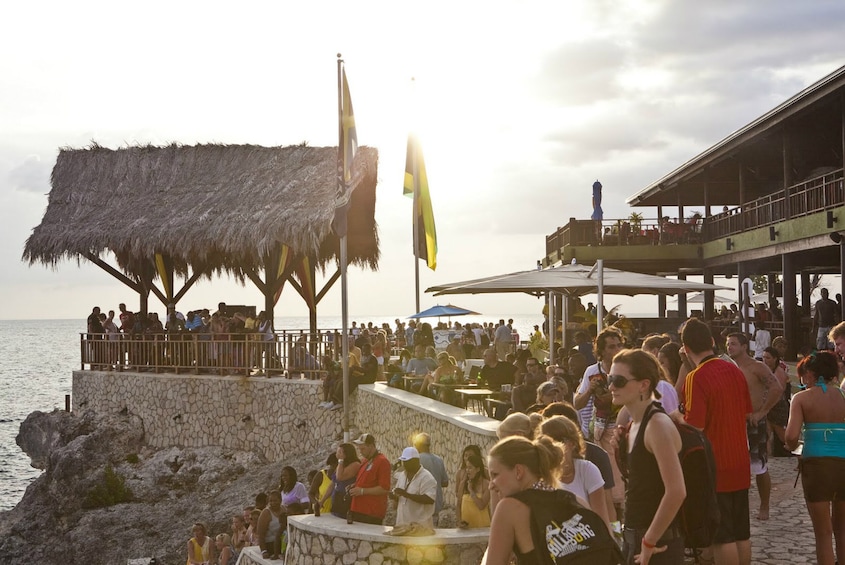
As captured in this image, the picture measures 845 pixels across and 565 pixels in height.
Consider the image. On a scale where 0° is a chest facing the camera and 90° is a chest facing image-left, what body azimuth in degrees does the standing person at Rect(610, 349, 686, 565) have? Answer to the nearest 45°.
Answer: approximately 90°

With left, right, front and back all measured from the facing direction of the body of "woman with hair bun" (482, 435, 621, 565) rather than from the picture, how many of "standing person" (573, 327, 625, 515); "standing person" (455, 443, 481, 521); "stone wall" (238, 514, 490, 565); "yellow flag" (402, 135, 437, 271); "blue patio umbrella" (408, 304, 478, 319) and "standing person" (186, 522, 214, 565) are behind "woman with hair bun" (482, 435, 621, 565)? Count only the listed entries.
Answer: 0

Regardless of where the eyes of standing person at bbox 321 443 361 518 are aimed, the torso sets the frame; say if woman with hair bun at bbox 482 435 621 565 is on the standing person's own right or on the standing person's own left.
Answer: on the standing person's own left

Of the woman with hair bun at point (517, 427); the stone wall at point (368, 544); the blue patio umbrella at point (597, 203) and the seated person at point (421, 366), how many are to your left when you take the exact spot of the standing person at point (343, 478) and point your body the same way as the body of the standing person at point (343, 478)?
2

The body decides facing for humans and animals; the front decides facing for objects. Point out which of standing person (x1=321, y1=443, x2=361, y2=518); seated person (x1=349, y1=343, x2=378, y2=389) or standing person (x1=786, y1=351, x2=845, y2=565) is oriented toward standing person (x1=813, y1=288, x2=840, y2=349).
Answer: standing person (x1=786, y1=351, x2=845, y2=565)

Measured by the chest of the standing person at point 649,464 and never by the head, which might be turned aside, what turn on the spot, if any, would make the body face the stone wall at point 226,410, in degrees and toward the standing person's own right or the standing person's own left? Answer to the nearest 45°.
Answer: approximately 45° to the standing person's own right

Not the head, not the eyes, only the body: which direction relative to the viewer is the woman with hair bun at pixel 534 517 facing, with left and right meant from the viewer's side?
facing away from the viewer and to the left of the viewer

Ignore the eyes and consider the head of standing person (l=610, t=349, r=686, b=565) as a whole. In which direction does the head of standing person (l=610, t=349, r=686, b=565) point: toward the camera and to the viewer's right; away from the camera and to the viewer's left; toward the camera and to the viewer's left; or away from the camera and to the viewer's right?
toward the camera and to the viewer's left

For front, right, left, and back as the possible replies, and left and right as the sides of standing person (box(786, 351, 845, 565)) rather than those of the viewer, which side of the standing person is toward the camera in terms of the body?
back

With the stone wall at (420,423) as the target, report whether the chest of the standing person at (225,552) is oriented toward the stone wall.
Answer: no
